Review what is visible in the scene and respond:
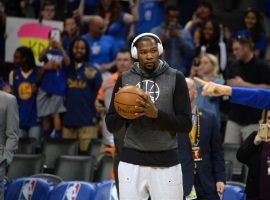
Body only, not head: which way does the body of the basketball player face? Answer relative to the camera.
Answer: toward the camera

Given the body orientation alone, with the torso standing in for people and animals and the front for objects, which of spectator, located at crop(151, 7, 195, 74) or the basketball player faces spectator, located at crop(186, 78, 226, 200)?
spectator, located at crop(151, 7, 195, 74)

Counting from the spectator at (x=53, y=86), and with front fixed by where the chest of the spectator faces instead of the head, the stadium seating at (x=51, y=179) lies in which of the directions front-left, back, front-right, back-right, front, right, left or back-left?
front

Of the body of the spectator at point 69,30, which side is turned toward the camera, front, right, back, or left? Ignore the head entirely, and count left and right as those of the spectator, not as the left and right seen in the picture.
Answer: front

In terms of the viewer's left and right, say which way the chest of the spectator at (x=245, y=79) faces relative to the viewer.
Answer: facing the viewer and to the left of the viewer

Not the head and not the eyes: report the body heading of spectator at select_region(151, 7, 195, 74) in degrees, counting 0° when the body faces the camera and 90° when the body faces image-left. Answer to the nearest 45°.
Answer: approximately 0°

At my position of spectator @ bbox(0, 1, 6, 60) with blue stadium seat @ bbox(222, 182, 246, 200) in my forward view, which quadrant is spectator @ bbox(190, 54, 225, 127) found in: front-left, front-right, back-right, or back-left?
front-left

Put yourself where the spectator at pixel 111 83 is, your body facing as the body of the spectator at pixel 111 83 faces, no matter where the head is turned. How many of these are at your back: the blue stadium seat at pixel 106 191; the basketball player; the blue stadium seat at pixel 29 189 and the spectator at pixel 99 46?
1
